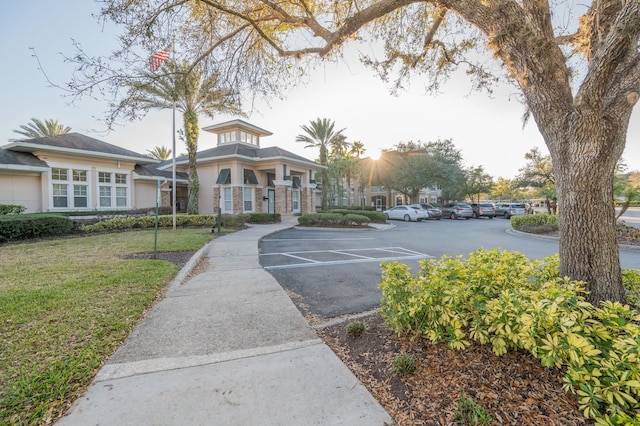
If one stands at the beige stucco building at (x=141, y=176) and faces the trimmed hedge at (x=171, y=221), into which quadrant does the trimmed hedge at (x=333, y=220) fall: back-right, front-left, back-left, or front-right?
front-left

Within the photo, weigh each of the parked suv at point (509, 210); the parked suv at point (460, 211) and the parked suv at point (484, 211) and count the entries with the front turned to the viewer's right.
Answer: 0

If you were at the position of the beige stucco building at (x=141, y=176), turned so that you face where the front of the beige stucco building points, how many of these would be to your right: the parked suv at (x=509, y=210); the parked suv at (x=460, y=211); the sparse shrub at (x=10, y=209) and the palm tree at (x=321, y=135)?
1

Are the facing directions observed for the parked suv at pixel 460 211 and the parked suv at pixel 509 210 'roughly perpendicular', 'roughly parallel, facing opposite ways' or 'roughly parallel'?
roughly parallel

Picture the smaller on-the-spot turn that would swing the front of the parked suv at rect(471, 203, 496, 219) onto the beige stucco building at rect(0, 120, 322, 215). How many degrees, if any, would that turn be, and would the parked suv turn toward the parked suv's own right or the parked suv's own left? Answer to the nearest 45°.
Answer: approximately 90° to the parked suv's own left

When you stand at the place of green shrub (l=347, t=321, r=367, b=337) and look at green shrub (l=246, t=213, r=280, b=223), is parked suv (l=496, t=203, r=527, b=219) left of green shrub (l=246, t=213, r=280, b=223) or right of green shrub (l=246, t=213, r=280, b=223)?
right

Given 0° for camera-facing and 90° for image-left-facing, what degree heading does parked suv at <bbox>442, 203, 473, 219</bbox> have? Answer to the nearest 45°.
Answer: approximately 135°

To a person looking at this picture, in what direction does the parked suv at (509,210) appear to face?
facing away from the viewer and to the left of the viewer

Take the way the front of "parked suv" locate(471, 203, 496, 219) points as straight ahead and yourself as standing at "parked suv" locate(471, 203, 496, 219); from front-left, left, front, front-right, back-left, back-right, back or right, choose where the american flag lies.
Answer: back-left

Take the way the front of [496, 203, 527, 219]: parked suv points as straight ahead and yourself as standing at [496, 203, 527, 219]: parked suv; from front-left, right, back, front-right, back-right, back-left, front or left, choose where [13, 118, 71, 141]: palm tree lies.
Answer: left
